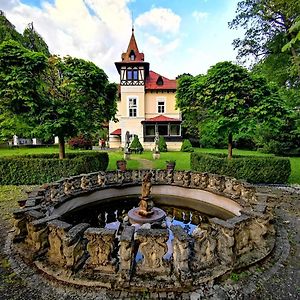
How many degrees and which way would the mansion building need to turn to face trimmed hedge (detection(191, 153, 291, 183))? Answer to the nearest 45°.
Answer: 0° — it already faces it

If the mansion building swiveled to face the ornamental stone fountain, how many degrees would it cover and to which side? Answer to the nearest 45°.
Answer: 0° — it already faces it

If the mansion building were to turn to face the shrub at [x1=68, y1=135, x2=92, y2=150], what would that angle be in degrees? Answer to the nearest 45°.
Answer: approximately 90° to its right

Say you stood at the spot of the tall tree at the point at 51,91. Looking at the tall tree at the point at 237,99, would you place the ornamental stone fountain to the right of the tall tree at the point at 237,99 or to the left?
right

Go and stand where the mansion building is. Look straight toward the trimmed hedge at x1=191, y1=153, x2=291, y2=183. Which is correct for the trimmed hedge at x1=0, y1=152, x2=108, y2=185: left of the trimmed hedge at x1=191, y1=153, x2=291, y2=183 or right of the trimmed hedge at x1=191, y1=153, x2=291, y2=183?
right

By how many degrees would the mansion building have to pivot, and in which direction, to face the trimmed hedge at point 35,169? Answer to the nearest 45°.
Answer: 0° — it already faces it

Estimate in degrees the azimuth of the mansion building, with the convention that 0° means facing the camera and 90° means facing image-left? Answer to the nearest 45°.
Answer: approximately 0°
